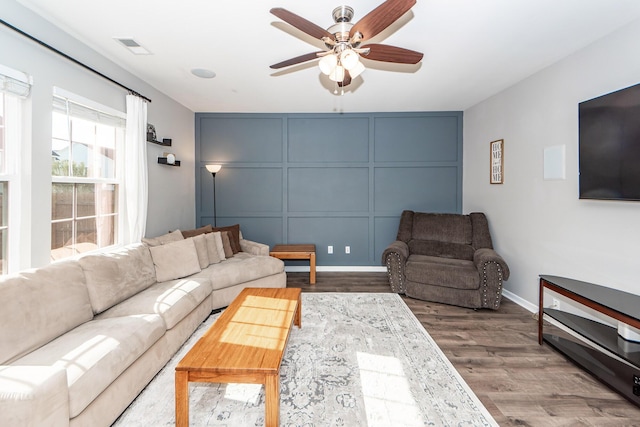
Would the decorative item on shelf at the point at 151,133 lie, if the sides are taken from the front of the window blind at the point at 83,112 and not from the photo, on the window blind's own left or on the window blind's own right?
on the window blind's own left

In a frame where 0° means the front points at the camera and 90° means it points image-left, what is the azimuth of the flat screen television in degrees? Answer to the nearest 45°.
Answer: approximately 45°

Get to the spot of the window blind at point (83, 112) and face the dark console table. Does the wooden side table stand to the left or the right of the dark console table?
left

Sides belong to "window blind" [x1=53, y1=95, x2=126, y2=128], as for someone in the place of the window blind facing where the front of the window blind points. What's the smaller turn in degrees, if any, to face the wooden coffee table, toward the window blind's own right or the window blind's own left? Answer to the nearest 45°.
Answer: approximately 45° to the window blind's own right

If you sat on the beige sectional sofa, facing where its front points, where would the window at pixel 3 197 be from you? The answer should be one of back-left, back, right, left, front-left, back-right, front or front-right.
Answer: back

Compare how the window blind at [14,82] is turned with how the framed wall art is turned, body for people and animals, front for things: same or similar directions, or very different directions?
very different directions

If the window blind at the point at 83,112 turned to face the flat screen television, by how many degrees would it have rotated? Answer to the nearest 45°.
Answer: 0° — it already faces it

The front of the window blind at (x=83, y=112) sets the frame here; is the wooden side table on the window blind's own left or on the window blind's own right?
on the window blind's own left

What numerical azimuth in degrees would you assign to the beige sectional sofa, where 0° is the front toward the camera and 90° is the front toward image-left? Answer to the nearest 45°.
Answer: approximately 315°

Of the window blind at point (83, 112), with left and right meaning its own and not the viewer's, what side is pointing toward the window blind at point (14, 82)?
right
